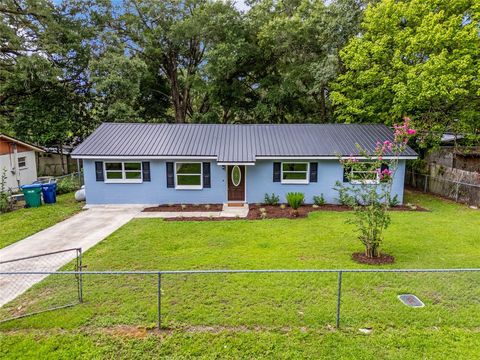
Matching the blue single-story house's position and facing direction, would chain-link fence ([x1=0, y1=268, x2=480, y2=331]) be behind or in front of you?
in front

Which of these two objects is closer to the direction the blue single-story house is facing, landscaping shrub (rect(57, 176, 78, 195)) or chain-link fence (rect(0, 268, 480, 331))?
the chain-link fence

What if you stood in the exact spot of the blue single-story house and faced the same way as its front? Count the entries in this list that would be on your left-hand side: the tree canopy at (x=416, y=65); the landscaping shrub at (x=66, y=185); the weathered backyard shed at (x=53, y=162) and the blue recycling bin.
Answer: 1

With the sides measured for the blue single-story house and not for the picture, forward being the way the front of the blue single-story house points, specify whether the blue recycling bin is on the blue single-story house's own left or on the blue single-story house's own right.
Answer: on the blue single-story house's own right

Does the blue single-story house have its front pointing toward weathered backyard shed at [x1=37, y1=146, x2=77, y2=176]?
no

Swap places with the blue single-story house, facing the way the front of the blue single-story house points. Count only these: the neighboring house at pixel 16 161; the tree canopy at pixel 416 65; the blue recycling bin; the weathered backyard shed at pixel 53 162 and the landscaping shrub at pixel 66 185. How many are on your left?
1

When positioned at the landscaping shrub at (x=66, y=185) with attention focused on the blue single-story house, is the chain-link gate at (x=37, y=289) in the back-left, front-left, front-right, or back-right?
front-right

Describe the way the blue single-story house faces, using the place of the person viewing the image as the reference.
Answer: facing the viewer

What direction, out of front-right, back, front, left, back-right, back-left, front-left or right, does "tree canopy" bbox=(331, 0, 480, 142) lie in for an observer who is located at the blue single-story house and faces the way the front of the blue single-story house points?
left

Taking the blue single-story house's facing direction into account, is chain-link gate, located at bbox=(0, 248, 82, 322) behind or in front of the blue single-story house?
in front

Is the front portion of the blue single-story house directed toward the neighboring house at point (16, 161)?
no

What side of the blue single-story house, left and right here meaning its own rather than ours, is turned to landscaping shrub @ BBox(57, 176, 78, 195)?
right

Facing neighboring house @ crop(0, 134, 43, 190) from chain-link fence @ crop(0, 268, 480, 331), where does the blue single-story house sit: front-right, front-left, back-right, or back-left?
front-right
